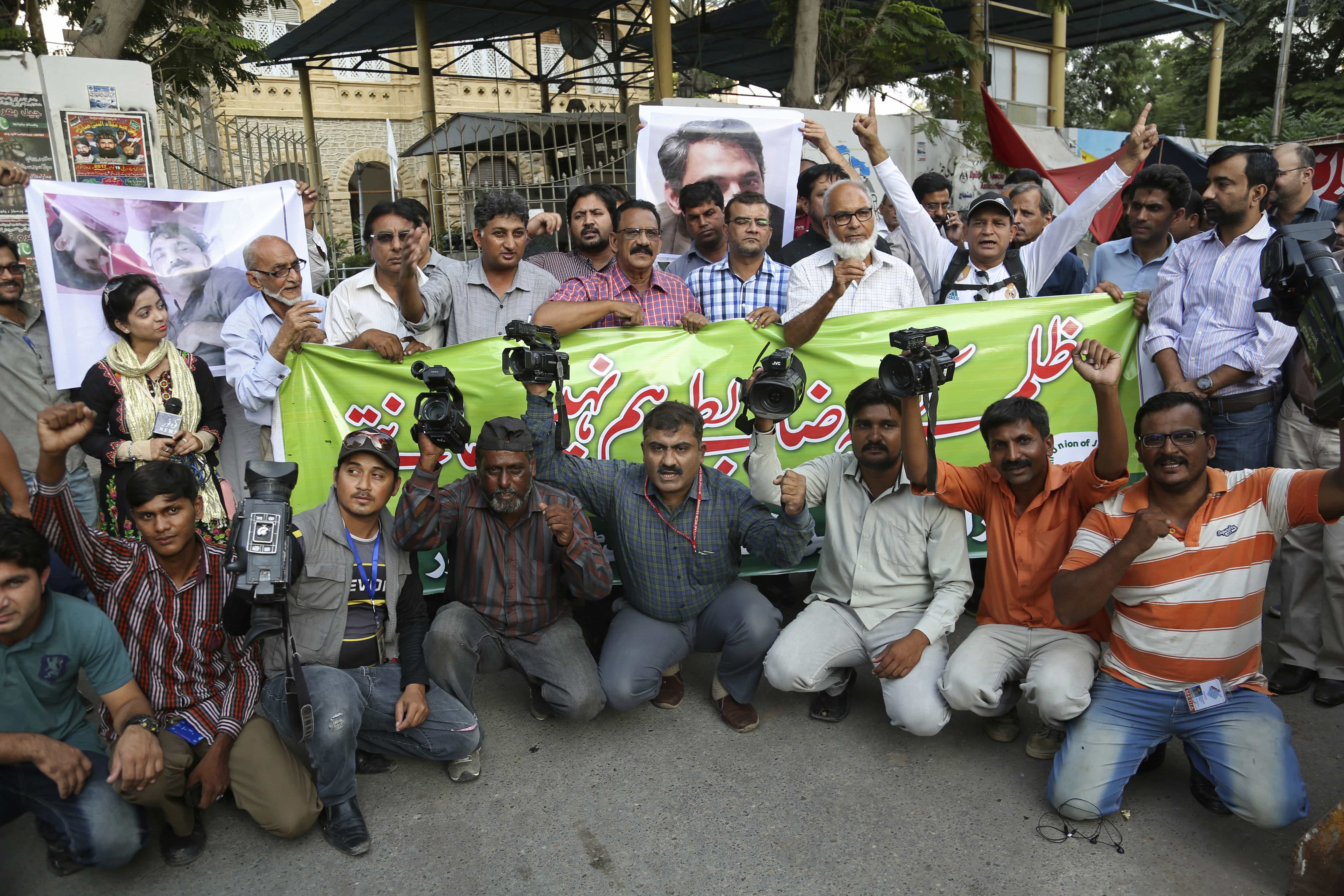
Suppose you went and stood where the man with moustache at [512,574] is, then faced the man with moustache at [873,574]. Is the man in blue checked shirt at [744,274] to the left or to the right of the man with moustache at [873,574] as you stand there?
left

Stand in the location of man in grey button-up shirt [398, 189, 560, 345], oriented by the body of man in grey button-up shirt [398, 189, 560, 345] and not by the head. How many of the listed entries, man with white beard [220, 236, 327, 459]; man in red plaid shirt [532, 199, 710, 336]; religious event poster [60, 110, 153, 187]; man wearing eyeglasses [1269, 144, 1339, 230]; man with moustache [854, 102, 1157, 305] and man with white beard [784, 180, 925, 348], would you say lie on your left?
4

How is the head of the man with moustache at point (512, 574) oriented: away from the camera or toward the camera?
toward the camera

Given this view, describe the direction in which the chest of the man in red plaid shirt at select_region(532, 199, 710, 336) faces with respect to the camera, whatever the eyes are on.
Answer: toward the camera

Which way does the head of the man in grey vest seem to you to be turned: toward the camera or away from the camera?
toward the camera

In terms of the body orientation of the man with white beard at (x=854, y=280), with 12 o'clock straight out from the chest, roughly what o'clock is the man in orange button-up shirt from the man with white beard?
The man in orange button-up shirt is roughly at 11 o'clock from the man with white beard.

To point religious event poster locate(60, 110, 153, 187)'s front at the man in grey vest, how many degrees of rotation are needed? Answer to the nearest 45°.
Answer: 0° — it already faces them

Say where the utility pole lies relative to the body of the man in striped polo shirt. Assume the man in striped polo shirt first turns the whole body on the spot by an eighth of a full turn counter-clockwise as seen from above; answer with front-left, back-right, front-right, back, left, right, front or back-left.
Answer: back-left

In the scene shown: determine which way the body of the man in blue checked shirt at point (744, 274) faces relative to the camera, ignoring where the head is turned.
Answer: toward the camera

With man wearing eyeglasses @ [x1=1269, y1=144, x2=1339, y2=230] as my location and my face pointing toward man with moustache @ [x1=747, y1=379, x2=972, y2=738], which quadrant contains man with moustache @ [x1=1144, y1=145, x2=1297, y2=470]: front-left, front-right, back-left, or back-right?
front-left

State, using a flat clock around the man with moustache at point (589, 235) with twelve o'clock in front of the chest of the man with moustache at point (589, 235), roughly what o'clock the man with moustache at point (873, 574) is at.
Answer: the man with moustache at point (873, 574) is roughly at 11 o'clock from the man with moustache at point (589, 235).

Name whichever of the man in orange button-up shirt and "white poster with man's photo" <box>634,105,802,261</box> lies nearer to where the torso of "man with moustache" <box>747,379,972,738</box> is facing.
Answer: the man in orange button-up shirt

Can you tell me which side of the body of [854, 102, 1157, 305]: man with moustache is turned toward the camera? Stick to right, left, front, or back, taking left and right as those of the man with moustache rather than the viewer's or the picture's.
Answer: front

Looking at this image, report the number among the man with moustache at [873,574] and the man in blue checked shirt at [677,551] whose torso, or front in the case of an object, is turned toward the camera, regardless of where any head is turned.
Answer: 2
